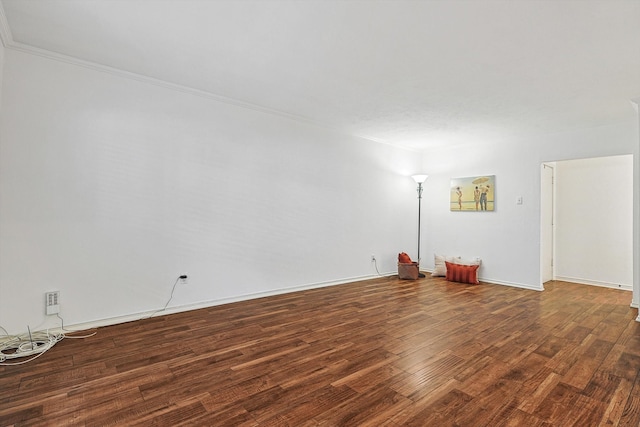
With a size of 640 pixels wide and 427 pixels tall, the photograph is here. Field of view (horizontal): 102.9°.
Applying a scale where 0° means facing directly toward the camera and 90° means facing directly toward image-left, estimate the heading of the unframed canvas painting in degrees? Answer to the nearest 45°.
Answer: approximately 45°

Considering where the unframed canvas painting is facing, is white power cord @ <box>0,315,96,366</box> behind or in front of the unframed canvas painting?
in front
